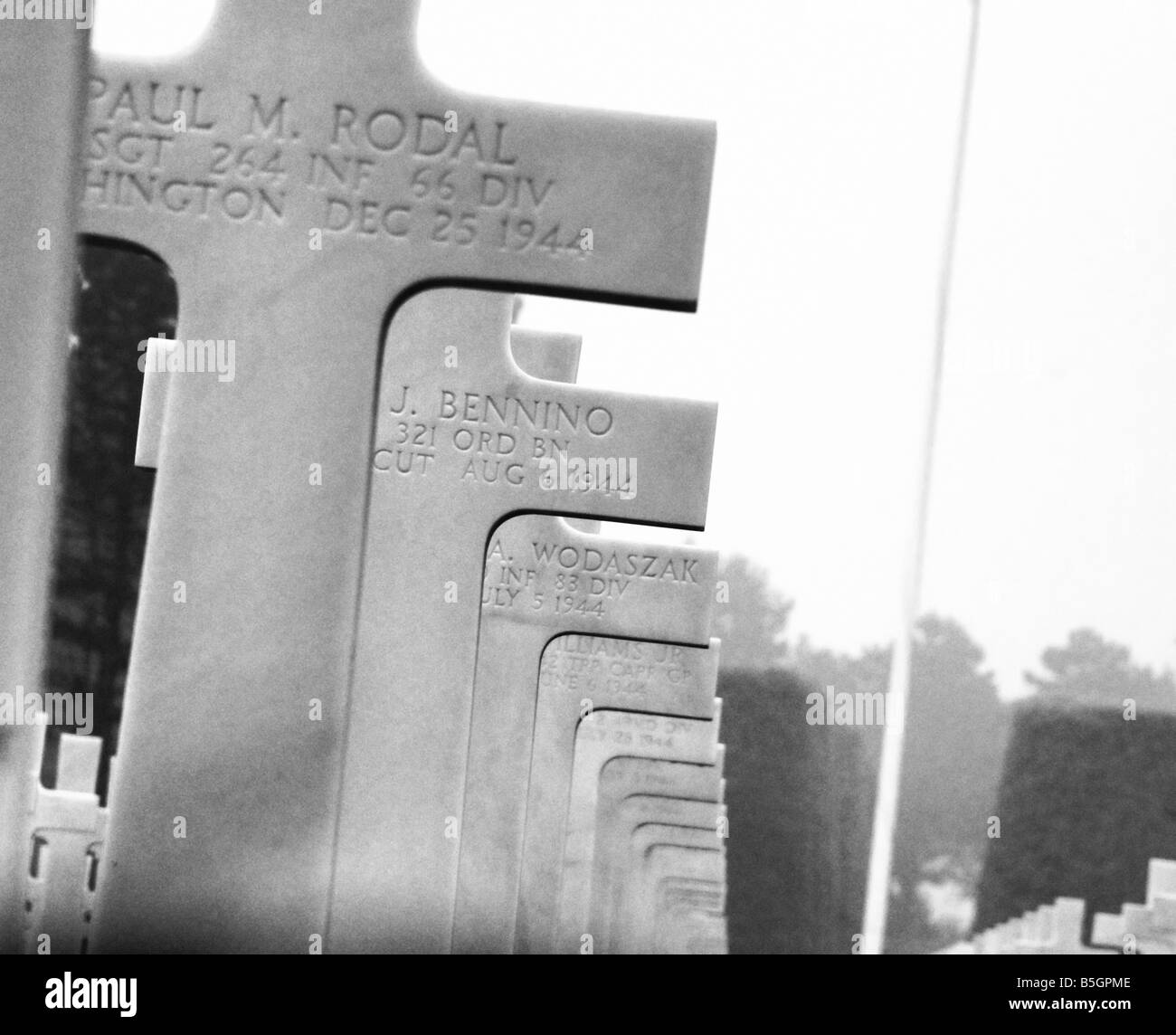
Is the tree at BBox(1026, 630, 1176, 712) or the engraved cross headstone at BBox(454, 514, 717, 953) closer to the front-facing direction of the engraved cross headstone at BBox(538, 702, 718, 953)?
the engraved cross headstone

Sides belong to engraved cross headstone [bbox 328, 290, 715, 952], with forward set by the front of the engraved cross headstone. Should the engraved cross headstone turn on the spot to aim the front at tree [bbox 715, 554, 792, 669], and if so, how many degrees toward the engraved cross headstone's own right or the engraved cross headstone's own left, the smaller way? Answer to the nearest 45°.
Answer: approximately 180°

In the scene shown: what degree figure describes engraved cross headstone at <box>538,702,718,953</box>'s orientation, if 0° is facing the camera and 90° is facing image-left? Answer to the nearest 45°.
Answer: approximately 0°

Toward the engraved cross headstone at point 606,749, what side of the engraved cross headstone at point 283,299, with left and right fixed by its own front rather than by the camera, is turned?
back

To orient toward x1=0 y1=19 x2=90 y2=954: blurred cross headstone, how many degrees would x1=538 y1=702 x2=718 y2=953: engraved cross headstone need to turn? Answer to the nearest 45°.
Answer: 0° — it already faces it

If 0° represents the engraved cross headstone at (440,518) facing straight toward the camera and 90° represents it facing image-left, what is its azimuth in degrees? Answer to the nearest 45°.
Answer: approximately 0°

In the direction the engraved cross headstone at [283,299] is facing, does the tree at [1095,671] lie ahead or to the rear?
to the rear

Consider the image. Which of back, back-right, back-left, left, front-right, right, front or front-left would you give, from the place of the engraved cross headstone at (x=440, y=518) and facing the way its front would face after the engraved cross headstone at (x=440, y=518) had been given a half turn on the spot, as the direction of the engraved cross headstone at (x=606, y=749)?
front

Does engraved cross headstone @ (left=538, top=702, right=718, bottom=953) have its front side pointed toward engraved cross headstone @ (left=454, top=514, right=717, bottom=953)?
yes

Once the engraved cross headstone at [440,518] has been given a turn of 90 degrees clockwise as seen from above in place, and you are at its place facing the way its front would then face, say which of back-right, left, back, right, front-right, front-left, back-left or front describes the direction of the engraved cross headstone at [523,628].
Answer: right

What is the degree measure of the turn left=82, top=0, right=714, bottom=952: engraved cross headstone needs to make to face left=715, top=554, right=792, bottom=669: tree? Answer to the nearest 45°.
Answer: approximately 180°
